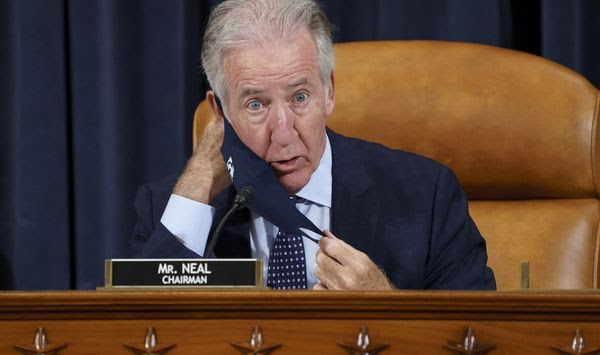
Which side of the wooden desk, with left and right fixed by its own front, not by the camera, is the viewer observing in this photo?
front

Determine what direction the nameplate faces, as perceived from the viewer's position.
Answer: facing the viewer

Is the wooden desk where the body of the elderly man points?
yes

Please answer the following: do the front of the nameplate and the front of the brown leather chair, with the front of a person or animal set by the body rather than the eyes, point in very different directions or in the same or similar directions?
same or similar directions

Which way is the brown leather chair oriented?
toward the camera

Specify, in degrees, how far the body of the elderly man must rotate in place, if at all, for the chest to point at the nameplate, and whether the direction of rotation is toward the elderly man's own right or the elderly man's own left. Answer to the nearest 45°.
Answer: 0° — they already face it

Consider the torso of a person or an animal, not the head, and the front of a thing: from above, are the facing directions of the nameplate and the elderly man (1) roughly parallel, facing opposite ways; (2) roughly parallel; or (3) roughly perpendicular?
roughly parallel

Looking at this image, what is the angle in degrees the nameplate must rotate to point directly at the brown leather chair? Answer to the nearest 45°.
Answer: approximately 135° to its left
